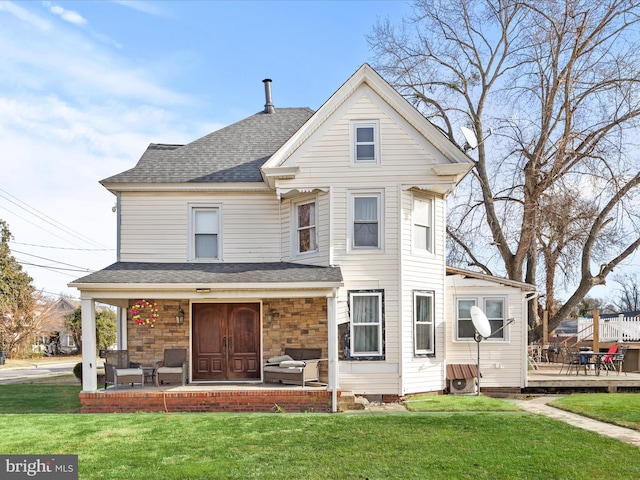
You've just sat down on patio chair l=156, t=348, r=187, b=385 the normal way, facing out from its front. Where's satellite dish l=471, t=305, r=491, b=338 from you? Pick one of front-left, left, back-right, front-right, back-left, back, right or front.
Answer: left

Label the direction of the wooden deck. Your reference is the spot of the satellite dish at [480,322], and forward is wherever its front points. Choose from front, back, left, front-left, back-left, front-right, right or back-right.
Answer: left

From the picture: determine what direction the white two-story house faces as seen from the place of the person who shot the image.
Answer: facing the viewer

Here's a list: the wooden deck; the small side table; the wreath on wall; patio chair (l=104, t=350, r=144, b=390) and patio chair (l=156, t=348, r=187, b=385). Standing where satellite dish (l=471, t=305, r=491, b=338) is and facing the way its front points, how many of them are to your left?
1

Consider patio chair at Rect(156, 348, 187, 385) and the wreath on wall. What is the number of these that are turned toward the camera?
2

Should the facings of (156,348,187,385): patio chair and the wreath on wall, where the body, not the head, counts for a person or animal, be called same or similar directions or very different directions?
same or similar directions

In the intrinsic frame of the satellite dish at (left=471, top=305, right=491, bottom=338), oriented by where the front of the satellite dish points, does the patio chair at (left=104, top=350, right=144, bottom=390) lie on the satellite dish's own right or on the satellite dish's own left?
on the satellite dish's own right

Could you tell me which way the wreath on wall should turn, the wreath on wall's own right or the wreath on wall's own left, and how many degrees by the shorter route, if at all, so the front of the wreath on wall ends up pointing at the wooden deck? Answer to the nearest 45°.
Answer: approximately 90° to the wreath on wall's own left

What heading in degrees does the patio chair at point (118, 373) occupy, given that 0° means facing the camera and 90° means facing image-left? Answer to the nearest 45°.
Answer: approximately 315°

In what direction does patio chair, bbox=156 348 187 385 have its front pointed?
toward the camera
